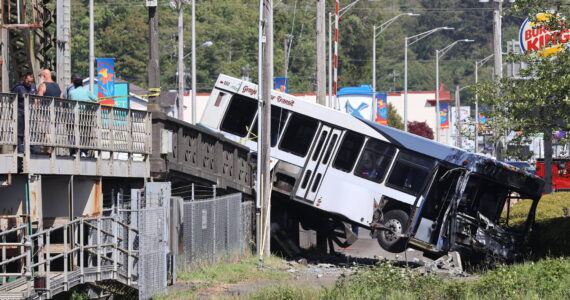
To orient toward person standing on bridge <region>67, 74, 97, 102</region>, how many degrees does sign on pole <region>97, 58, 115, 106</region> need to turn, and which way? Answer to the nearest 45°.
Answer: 0° — it already faces them

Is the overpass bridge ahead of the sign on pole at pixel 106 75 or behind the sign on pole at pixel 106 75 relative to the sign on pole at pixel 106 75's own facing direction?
ahead

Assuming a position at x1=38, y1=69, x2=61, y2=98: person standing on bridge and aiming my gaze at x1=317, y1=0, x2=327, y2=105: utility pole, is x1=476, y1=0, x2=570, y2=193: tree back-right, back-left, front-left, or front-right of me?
front-right

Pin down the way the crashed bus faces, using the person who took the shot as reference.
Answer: facing the viewer and to the right of the viewer

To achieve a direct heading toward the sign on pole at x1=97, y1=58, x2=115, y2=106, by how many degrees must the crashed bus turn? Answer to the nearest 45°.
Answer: approximately 180°

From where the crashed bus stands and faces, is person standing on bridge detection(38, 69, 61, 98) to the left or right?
on its right

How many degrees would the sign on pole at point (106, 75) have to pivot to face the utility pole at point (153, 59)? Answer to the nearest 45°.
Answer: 0° — it already faces it

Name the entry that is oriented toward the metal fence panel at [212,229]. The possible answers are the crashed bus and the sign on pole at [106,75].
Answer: the sign on pole

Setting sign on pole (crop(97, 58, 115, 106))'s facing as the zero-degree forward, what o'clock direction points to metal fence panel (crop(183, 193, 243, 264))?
The metal fence panel is roughly at 12 o'clock from the sign on pole.

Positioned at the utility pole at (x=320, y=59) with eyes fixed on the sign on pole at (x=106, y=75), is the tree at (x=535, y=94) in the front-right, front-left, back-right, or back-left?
back-left

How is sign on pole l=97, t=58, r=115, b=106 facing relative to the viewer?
toward the camera

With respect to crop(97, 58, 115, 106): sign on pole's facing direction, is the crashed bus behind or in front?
in front

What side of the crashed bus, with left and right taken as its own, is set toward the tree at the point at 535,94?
front

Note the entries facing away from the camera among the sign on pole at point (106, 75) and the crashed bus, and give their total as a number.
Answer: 0
